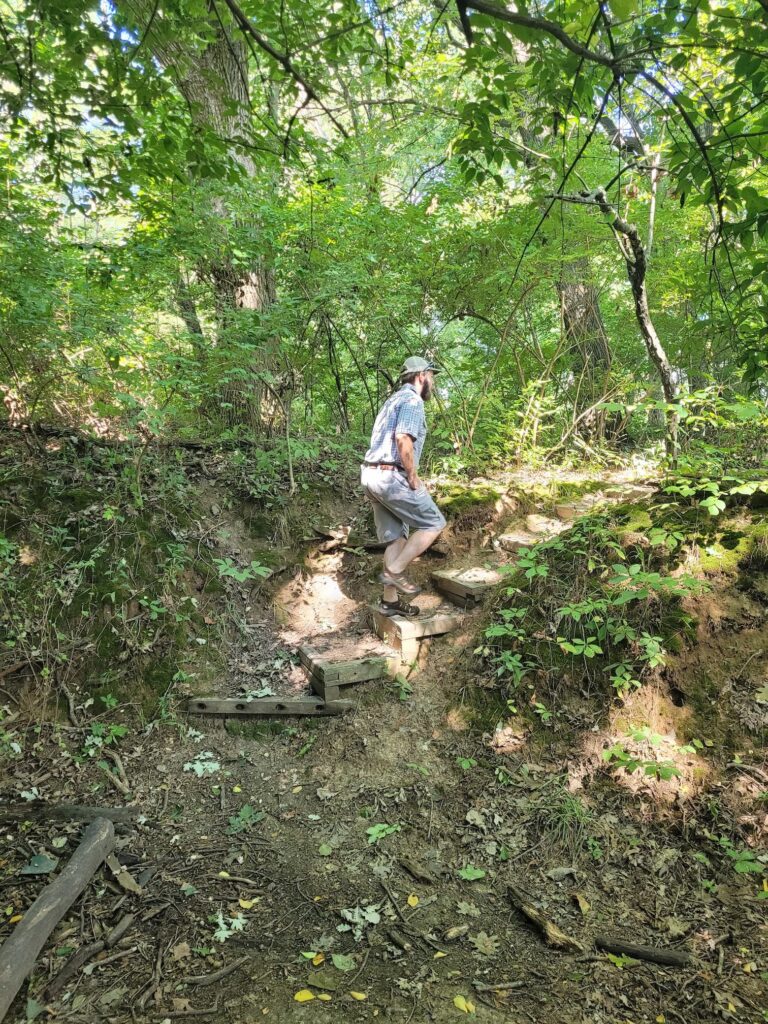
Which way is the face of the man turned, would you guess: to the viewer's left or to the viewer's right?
to the viewer's right

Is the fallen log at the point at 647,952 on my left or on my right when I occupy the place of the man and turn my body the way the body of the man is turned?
on my right

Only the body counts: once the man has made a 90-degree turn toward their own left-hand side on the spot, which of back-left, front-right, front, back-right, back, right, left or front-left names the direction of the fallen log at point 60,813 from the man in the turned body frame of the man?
back-left

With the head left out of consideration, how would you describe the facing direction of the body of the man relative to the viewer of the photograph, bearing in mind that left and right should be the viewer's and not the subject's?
facing to the right of the viewer

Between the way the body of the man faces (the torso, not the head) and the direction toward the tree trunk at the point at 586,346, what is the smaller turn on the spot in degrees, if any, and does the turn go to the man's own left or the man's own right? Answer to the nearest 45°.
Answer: approximately 45° to the man's own left

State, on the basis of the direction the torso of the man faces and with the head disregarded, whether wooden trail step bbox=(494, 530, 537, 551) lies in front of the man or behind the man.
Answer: in front
